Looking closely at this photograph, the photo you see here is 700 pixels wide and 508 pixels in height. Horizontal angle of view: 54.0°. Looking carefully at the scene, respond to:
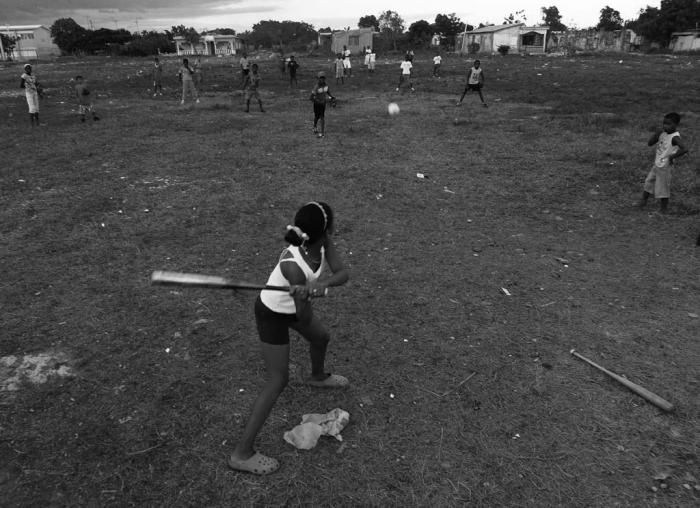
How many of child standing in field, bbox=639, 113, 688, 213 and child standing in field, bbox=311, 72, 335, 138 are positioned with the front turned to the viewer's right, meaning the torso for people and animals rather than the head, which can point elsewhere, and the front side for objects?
0

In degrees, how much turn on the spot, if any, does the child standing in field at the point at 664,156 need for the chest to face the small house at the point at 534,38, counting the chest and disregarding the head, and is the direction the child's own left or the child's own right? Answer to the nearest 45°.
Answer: approximately 135° to the child's own right

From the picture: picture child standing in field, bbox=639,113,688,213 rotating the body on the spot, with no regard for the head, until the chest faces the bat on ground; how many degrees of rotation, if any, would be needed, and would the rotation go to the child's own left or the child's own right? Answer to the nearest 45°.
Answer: approximately 45° to the child's own left

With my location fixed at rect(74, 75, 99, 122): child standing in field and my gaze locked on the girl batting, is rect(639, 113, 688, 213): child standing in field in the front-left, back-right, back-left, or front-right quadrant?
front-left

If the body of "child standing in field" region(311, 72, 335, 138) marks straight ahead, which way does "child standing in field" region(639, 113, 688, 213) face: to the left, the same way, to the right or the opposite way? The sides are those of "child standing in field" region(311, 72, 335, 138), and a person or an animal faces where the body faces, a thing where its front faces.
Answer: to the right

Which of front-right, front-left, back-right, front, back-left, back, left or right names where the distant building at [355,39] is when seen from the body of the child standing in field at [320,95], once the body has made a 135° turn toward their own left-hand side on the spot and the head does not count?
front-left

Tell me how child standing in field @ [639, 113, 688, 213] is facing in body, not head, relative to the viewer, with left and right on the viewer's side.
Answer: facing the viewer and to the left of the viewer

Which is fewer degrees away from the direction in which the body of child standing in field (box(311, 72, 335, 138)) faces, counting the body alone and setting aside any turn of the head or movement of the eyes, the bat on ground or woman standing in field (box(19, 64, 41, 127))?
the bat on ground

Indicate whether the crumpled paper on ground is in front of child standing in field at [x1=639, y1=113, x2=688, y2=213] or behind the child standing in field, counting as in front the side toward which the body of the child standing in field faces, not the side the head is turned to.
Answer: in front

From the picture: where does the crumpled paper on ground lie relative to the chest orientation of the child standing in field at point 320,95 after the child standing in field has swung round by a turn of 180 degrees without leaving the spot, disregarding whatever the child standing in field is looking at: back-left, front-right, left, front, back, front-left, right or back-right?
back

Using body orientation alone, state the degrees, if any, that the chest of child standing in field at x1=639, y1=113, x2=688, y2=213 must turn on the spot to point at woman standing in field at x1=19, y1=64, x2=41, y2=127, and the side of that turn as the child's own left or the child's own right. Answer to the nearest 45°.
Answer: approximately 45° to the child's own right

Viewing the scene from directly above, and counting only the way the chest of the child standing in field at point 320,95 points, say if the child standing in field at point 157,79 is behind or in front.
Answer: behind

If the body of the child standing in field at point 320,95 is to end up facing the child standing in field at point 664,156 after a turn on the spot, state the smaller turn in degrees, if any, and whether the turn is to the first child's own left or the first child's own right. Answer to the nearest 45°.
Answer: approximately 45° to the first child's own left

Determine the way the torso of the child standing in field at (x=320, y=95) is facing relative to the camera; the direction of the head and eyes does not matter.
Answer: toward the camera

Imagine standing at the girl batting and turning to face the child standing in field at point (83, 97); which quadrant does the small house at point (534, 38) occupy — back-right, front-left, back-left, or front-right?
front-right

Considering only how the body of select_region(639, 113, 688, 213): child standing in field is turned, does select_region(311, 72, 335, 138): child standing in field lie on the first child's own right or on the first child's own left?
on the first child's own right
